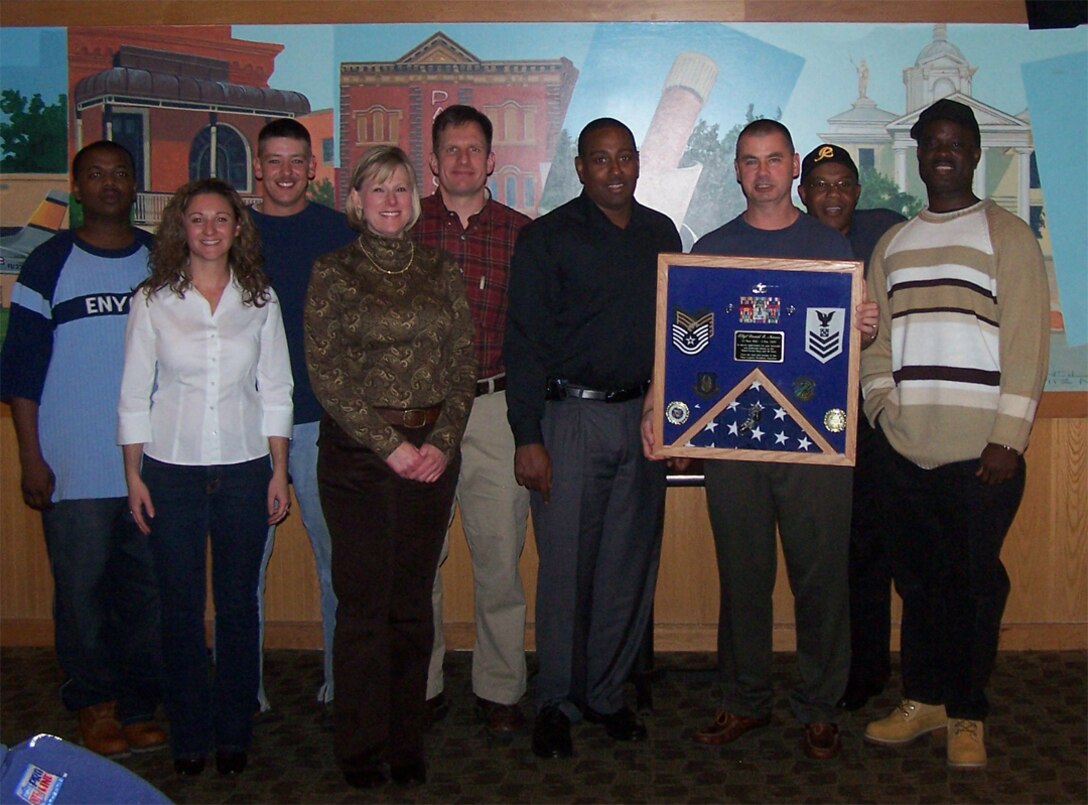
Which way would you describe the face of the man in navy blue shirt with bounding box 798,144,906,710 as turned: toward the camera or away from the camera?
toward the camera

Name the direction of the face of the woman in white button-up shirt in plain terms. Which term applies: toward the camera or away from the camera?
toward the camera

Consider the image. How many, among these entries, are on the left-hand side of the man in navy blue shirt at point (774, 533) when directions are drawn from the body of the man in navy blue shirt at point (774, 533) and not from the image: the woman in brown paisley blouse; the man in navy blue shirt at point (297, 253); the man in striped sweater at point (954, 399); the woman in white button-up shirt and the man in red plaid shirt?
1

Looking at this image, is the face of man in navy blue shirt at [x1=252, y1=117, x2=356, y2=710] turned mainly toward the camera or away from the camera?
toward the camera

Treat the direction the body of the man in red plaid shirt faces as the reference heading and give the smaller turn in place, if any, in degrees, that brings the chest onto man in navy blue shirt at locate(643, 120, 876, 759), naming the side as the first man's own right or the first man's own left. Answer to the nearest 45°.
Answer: approximately 90° to the first man's own left

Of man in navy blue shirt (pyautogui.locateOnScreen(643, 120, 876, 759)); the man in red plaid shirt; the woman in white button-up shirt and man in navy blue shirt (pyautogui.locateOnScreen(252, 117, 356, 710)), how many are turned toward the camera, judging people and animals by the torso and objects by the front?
4

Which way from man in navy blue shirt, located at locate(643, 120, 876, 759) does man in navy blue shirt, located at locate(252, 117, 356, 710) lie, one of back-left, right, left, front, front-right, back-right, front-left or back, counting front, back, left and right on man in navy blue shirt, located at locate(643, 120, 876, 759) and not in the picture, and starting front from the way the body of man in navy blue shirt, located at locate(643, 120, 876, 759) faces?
right

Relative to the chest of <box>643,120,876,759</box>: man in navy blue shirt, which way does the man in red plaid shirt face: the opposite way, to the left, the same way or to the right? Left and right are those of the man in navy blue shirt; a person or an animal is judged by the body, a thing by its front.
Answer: the same way

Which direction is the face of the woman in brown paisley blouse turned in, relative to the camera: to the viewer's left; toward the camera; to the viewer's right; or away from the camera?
toward the camera

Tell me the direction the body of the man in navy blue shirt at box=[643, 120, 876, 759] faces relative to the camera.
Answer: toward the camera

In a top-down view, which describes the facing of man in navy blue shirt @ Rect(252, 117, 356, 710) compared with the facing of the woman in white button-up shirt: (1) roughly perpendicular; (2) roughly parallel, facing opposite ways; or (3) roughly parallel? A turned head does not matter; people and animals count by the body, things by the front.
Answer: roughly parallel

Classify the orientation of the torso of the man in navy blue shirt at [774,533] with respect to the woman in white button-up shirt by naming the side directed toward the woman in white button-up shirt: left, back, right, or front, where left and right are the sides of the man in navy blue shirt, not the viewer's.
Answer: right

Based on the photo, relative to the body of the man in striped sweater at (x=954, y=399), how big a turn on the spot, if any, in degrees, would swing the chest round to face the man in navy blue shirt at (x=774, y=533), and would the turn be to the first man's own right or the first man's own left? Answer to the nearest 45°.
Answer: approximately 45° to the first man's own right

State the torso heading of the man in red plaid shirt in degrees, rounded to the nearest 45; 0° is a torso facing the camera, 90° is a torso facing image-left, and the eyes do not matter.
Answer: approximately 0°

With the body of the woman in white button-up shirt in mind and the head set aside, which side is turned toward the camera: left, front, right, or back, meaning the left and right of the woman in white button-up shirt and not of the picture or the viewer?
front

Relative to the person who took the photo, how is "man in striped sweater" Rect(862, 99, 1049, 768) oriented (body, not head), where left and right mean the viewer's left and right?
facing the viewer and to the left of the viewer

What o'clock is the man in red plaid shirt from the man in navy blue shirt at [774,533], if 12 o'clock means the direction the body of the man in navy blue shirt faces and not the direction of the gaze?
The man in red plaid shirt is roughly at 3 o'clock from the man in navy blue shirt.

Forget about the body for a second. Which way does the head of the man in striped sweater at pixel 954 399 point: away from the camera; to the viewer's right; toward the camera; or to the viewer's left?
toward the camera

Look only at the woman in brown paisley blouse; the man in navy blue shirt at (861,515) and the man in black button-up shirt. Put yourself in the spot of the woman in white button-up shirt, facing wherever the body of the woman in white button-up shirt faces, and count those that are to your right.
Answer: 0

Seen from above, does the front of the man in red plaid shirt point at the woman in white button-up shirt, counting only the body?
no

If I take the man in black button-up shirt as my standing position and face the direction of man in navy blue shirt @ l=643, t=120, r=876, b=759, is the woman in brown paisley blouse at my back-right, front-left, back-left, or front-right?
back-right
